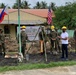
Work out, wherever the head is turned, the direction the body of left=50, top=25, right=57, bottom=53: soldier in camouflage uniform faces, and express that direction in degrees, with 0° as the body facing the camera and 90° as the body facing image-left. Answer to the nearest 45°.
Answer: approximately 0°

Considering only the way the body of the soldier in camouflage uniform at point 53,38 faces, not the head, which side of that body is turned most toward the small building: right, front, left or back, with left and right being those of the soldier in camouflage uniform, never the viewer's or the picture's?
back
